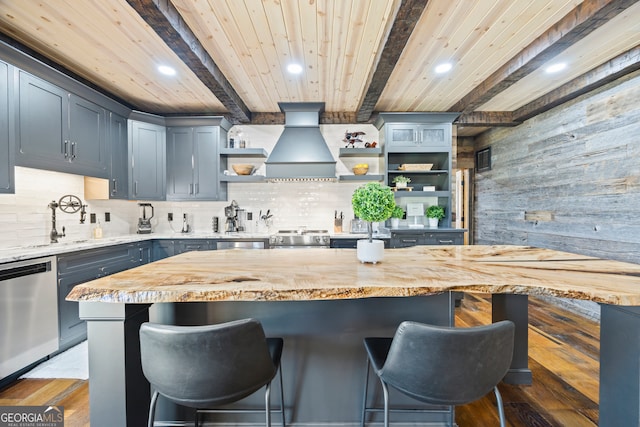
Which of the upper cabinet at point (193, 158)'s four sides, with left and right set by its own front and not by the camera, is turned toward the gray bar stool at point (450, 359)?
front

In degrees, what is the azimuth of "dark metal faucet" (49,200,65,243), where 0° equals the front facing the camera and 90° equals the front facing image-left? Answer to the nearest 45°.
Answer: approximately 315°

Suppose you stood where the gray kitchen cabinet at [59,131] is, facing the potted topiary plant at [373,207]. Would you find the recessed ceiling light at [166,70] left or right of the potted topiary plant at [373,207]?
left

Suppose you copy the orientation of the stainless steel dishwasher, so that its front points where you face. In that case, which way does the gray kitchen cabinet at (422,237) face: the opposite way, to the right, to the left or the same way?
to the right

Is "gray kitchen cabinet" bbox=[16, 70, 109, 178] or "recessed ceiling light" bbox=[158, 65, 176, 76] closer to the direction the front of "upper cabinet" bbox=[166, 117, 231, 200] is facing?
the recessed ceiling light

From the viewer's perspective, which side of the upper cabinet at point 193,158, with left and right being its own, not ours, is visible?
front

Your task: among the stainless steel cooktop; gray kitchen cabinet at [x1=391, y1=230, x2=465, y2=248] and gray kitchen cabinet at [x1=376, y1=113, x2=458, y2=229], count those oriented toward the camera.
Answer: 3

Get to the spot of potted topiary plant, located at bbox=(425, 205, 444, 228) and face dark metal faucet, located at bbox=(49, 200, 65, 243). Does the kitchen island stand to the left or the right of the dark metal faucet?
left

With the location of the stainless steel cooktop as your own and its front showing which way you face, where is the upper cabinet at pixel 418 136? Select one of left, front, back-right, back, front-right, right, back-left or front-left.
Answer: left

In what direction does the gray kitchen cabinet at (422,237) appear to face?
toward the camera

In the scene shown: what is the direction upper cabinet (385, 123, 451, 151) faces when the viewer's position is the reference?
facing the viewer

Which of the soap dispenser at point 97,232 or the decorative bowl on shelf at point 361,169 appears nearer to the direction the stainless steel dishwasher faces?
the decorative bowl on shelf
